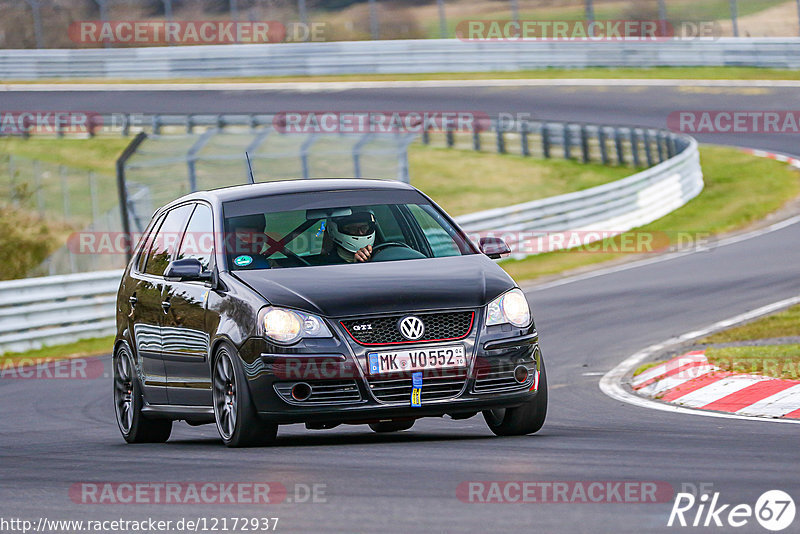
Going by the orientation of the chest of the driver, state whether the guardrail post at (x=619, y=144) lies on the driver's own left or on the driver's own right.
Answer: on the driver's own left

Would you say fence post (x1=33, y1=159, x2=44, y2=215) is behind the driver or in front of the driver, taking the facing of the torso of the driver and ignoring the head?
behind

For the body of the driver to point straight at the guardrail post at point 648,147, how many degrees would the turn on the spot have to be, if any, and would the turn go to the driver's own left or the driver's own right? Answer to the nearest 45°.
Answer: approximately 135° to the driver's own left

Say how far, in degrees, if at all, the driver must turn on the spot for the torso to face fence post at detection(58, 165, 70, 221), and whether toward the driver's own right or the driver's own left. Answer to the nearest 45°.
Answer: approximately 135° to the driver's own left

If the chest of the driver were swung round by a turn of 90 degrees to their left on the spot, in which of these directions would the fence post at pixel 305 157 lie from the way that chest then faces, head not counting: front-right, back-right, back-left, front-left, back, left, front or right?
front-left

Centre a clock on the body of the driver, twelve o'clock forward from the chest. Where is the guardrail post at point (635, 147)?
The guardrail post is roughly at 8 o'clock from the driver.

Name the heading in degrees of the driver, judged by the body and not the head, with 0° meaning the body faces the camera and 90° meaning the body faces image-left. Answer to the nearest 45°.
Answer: approximately 315°

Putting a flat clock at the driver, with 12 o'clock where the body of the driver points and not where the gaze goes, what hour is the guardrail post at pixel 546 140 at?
The guardrail post is roughly at 8 o'clock from the driver.

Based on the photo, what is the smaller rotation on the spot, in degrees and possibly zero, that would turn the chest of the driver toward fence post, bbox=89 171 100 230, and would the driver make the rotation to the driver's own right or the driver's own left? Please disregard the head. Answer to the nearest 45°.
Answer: approximately 135° to the driver's own left
